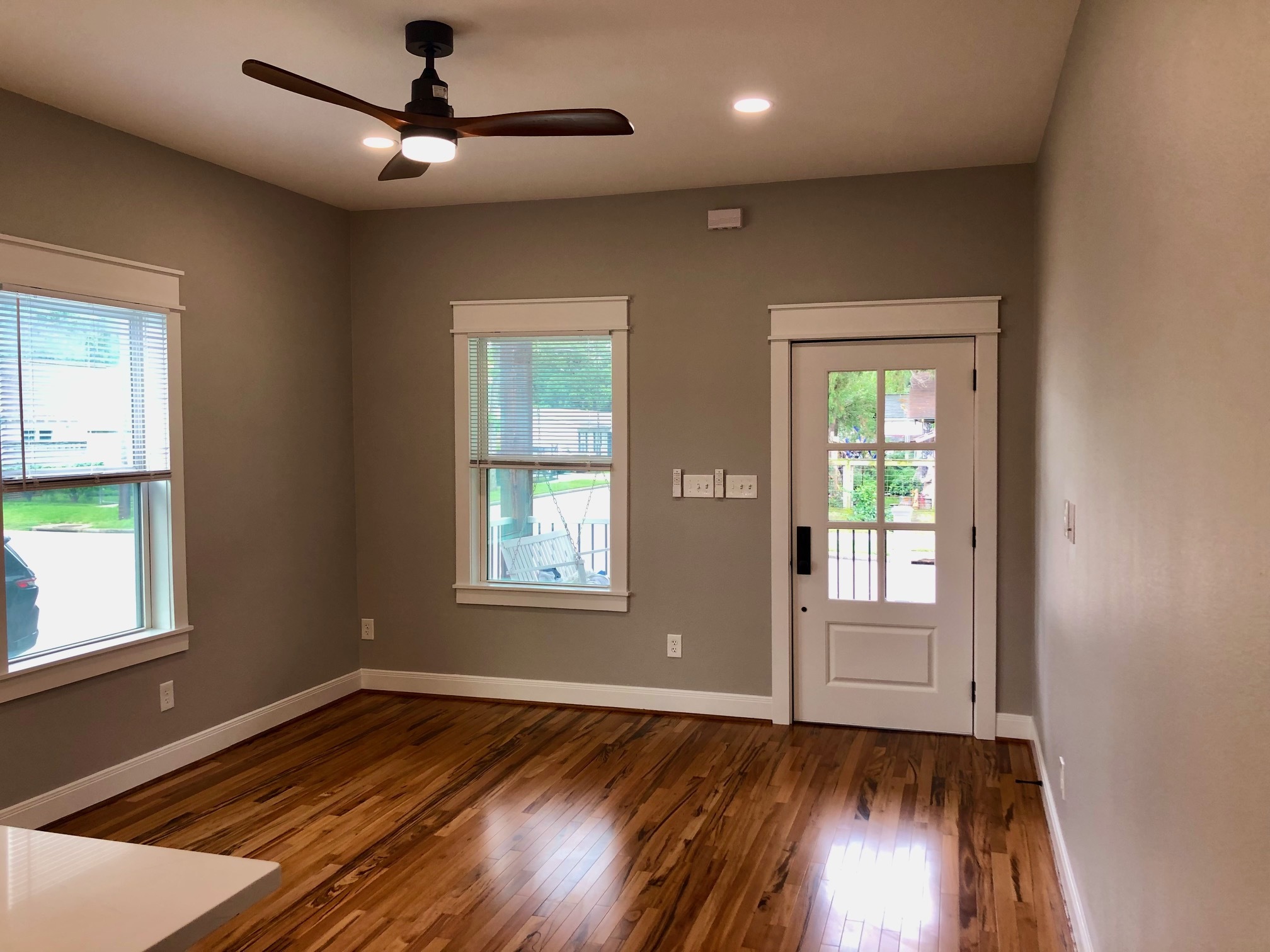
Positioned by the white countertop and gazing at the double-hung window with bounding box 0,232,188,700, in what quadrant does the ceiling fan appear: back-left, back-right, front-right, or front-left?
front-right

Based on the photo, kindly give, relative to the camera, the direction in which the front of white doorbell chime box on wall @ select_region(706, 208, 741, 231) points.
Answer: facing the viewer

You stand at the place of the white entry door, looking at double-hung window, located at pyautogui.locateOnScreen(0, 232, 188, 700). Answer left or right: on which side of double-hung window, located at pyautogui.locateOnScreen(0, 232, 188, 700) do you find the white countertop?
left

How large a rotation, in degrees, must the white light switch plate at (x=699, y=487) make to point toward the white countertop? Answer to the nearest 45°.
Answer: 0° — it already faces it

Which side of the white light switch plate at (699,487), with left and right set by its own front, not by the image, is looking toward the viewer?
front

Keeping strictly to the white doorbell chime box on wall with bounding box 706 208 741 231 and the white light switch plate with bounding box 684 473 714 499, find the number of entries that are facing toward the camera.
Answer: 2

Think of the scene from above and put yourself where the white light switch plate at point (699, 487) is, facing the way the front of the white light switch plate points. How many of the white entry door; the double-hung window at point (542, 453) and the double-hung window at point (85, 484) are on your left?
1

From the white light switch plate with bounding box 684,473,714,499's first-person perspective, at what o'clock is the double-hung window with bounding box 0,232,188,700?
The double-hung window is roughly at 2 o'clock from the white light switch plate.

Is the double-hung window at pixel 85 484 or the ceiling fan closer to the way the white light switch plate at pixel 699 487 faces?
the ceiling fan

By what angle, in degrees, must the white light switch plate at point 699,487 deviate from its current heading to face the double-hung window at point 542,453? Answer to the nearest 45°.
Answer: approximately 90° to its right

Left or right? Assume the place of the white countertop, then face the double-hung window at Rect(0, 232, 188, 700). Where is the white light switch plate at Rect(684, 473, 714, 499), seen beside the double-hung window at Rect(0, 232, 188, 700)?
right

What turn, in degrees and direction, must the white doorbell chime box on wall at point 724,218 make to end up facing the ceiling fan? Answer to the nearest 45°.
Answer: approximately 45° to its right

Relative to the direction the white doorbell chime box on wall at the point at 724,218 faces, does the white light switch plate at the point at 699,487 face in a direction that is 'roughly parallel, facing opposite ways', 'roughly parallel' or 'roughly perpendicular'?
roughly parallel
